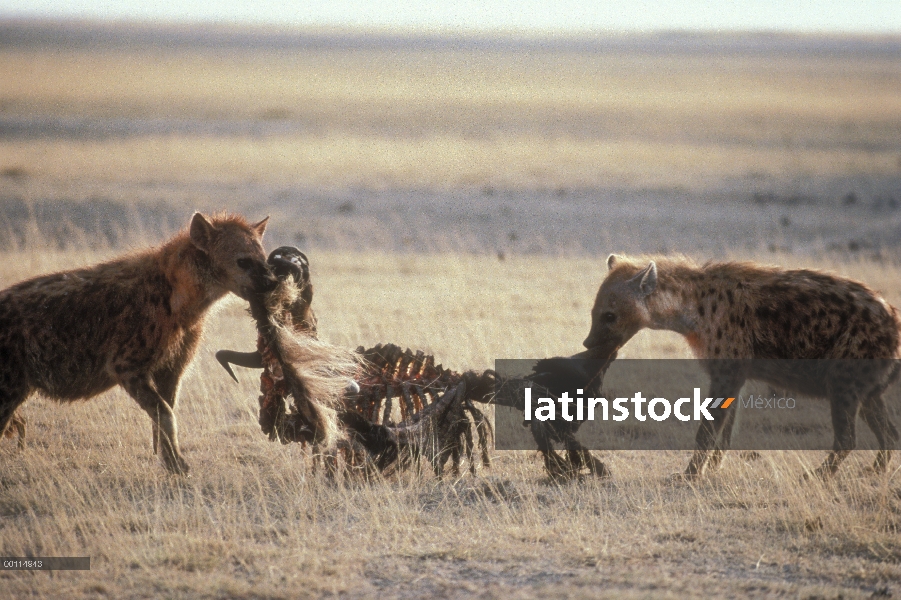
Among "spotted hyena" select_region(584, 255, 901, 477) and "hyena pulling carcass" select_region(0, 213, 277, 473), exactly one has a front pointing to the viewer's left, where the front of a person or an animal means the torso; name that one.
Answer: the spotted hyena

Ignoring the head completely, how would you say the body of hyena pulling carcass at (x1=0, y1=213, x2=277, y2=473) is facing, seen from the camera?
to the viewer's right

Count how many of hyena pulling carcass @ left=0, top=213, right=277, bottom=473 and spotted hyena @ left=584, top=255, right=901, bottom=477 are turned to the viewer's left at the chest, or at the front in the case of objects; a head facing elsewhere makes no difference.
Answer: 1

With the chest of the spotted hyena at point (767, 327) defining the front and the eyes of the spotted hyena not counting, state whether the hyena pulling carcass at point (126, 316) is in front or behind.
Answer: in front

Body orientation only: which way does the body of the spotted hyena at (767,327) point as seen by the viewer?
to the viewer's left

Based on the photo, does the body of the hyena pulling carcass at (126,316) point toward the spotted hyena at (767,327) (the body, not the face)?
yes
